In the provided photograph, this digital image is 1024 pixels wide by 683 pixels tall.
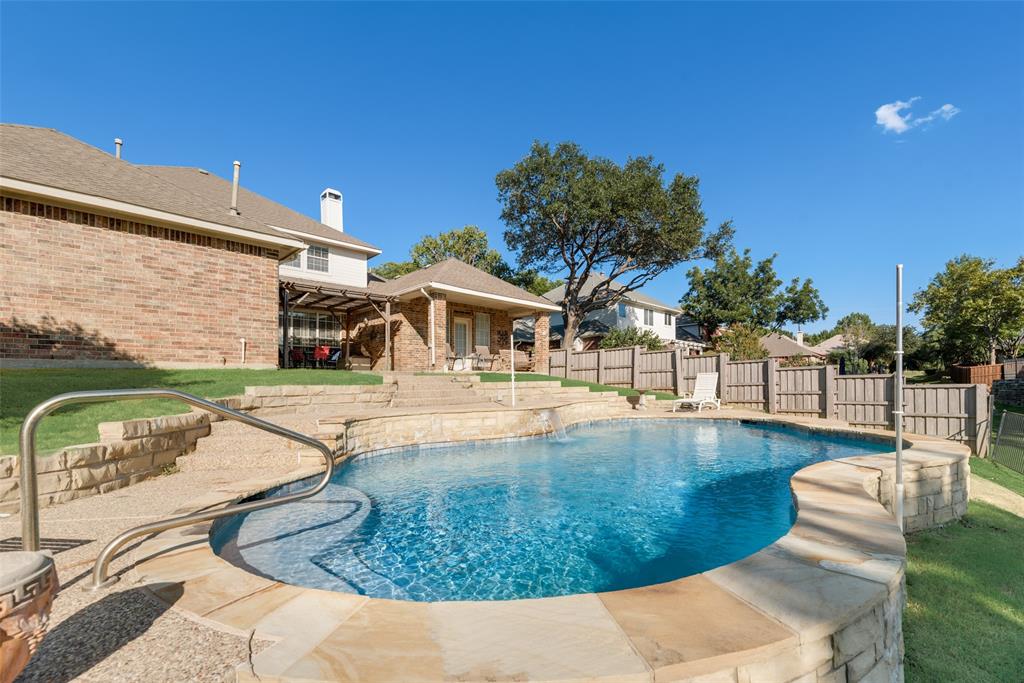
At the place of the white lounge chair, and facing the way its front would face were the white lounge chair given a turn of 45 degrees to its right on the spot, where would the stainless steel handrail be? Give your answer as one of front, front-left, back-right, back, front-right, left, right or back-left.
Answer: left

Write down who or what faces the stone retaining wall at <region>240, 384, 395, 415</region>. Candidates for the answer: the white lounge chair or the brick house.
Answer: the white lounge chair

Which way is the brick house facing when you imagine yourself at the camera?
facing away from the viewer and to the left of the viewer

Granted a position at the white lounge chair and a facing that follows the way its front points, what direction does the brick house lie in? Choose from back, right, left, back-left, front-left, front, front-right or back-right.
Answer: front

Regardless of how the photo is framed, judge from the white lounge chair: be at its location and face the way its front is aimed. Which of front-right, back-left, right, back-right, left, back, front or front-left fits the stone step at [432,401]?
front

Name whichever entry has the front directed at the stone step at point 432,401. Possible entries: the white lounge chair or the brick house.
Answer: the white lounge chair

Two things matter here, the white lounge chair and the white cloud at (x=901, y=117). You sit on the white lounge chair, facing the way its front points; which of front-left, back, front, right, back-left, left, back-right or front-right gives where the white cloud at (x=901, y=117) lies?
back

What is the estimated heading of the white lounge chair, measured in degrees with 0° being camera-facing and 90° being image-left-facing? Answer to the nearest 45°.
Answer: approximately 45°

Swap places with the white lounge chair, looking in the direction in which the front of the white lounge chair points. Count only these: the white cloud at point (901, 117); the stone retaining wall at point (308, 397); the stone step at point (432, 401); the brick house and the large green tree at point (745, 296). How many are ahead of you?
3

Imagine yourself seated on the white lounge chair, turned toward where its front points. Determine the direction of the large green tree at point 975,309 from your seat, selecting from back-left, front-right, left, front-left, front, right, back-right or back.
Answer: back

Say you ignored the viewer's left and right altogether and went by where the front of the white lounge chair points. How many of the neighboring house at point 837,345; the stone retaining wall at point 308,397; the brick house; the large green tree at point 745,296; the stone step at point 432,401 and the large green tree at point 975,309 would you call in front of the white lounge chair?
3
